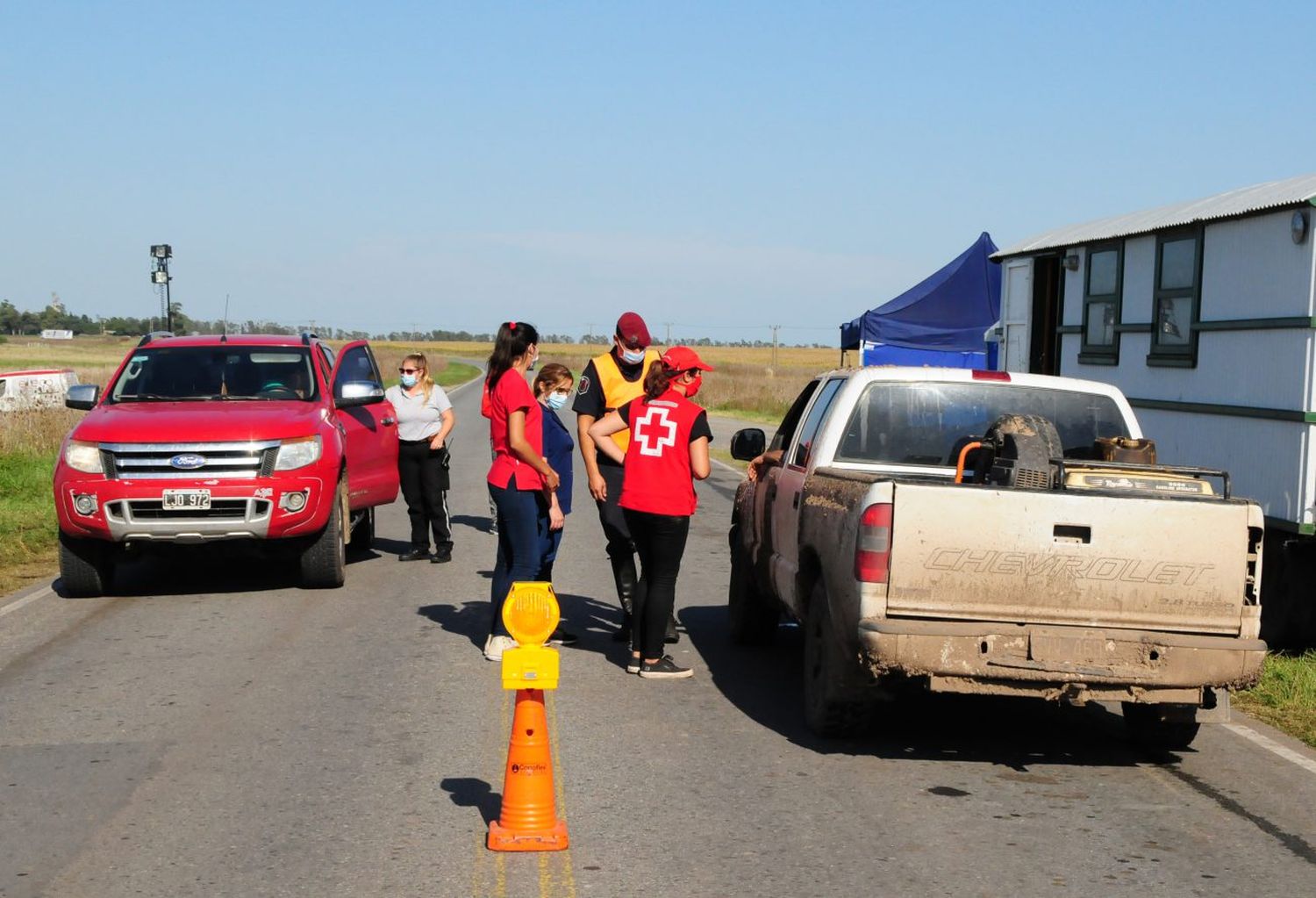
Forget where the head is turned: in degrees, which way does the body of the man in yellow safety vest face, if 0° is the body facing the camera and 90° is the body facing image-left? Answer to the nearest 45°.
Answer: approximately 315°

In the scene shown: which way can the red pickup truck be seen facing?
toward the camera

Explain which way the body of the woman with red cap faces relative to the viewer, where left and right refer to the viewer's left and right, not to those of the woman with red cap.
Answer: facing away from the viewer and to the right of the viewer

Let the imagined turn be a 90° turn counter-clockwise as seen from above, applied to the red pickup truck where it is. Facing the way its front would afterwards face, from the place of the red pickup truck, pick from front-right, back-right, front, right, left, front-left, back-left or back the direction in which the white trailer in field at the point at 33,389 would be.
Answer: left

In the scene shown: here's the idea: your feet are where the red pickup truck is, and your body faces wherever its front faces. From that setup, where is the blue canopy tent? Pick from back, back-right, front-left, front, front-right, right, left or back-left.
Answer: back-left

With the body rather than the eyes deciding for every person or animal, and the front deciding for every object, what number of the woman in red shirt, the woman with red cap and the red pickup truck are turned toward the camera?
1

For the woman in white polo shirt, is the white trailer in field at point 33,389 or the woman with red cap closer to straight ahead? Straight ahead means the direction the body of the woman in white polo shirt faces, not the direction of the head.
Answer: the woman with red cap

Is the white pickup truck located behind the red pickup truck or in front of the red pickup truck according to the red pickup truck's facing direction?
in front

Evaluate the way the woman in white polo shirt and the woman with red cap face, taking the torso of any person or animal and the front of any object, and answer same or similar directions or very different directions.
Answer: very different directions

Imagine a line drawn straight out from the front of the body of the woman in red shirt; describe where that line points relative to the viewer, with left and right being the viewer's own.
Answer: facing to the right of the viewer

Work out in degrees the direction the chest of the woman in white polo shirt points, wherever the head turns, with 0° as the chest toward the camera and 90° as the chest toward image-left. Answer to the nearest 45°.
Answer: approximately 45°

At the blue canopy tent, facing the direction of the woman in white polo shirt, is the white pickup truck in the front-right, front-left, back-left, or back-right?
front-left

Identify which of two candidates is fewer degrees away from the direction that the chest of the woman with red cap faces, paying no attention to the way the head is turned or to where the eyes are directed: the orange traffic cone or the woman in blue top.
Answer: the woman in blue top

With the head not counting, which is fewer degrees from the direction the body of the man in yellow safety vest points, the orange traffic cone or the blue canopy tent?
the orange traffic cone

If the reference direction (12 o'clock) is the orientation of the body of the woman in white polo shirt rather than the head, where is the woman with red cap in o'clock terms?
The woman with red cap is roughly at 10 o'clock from the woman in white polo shirt.
